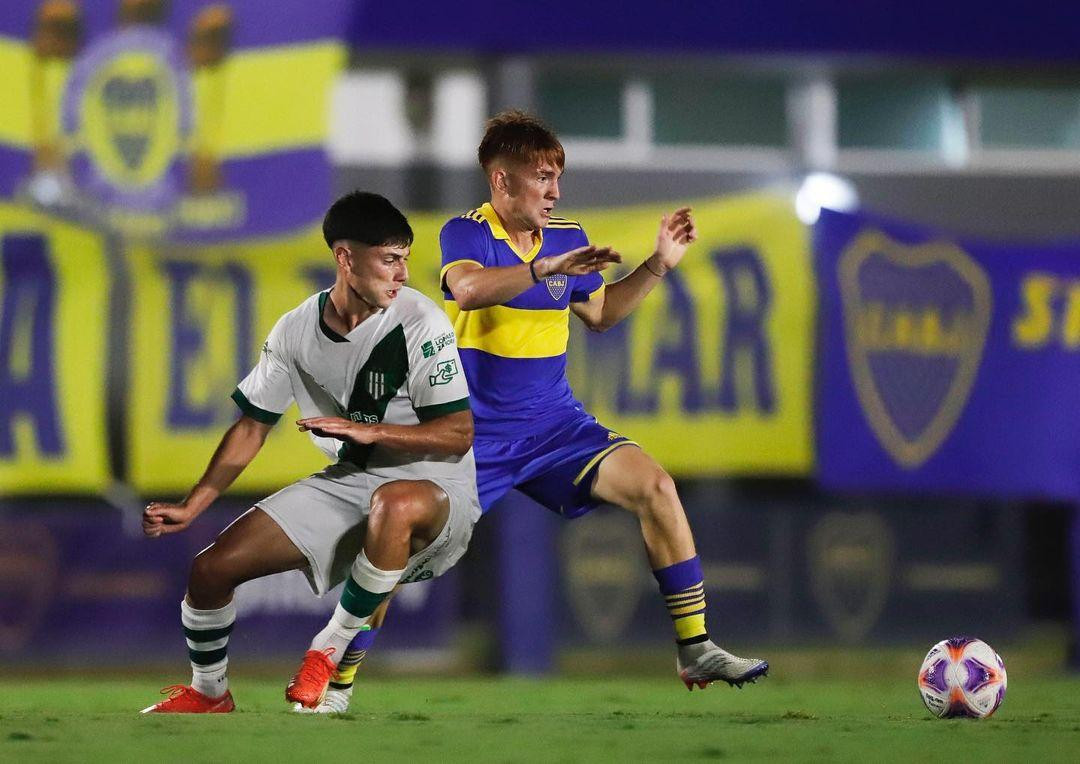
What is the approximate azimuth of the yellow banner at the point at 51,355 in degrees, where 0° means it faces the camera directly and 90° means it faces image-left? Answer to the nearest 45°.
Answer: approximately 0°

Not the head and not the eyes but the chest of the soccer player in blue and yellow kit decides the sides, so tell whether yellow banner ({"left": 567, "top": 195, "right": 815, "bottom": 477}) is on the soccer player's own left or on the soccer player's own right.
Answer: on the soccer player's own left

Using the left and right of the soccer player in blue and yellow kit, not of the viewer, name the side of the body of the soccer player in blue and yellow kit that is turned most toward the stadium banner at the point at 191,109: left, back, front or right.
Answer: back

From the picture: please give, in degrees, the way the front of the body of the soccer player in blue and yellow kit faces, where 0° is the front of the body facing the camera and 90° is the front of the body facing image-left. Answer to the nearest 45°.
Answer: approximately 315°

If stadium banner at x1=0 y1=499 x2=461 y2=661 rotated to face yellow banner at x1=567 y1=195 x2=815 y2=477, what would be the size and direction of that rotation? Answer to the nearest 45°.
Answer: approximately 90° to its left

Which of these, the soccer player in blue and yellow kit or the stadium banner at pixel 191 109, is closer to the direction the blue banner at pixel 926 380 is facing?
the soccer player in blue and yellow kit

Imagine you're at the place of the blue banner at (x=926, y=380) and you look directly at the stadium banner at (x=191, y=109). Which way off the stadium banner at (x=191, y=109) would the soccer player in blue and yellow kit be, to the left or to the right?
left
